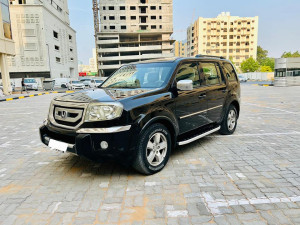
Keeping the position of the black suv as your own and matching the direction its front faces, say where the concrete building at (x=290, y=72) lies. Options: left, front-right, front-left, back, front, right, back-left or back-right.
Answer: back

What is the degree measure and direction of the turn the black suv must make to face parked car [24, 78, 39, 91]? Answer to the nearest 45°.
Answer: approximately 90° to its right

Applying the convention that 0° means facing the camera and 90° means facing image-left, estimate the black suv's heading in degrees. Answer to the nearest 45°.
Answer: approximately 45°

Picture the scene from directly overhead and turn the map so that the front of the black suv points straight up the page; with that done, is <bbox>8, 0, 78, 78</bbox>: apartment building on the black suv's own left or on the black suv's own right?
on the black suv's own right

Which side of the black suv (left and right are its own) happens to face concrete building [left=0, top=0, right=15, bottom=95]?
right
